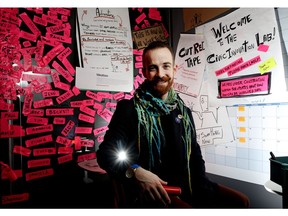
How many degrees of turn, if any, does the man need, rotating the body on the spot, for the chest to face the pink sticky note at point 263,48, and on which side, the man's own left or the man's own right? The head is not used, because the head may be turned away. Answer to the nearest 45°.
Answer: approximately 90° to the man's own left

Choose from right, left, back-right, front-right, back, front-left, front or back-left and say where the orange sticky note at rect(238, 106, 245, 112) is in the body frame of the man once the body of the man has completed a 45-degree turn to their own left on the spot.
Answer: front-left

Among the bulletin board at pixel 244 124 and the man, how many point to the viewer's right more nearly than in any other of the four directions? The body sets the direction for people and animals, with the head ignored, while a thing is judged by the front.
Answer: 0

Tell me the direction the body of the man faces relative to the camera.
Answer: toward the camera

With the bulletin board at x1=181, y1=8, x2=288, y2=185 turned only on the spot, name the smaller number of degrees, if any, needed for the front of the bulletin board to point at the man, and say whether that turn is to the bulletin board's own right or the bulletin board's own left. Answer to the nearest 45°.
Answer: approximately 45° to the bulletin board's own right

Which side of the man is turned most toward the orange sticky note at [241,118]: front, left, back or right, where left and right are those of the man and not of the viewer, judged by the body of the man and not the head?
left
